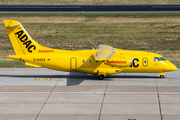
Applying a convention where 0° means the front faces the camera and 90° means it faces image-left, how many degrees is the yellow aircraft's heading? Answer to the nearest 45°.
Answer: approximately 270°
